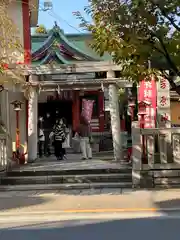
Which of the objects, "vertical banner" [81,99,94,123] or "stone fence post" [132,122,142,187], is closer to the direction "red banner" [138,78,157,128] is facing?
the stone fence post

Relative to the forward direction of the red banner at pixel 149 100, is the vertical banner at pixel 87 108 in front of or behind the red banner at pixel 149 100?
behind

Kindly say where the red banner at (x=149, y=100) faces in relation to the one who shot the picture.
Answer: facing the viewer

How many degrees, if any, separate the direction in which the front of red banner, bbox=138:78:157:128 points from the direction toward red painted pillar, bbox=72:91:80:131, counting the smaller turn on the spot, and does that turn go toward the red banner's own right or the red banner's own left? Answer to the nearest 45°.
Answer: approximately 135° to the red banner's own right

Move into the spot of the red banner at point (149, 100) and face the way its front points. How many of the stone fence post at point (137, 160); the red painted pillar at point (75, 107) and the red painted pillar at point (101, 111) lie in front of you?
1

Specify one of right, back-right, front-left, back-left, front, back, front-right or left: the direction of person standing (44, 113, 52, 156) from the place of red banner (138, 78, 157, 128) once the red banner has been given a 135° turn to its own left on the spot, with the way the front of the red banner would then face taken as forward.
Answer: left

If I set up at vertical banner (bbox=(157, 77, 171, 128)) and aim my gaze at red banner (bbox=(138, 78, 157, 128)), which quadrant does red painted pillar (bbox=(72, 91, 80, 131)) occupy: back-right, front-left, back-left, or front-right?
front-right

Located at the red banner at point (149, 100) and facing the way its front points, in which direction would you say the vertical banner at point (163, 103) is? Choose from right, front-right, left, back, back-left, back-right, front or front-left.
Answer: front-left

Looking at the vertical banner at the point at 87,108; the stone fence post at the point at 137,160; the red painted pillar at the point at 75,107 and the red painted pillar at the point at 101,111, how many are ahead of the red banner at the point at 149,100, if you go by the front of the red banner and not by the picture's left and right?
1

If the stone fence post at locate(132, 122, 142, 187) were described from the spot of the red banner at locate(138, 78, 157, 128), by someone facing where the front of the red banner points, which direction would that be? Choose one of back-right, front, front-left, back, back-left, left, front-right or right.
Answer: front
